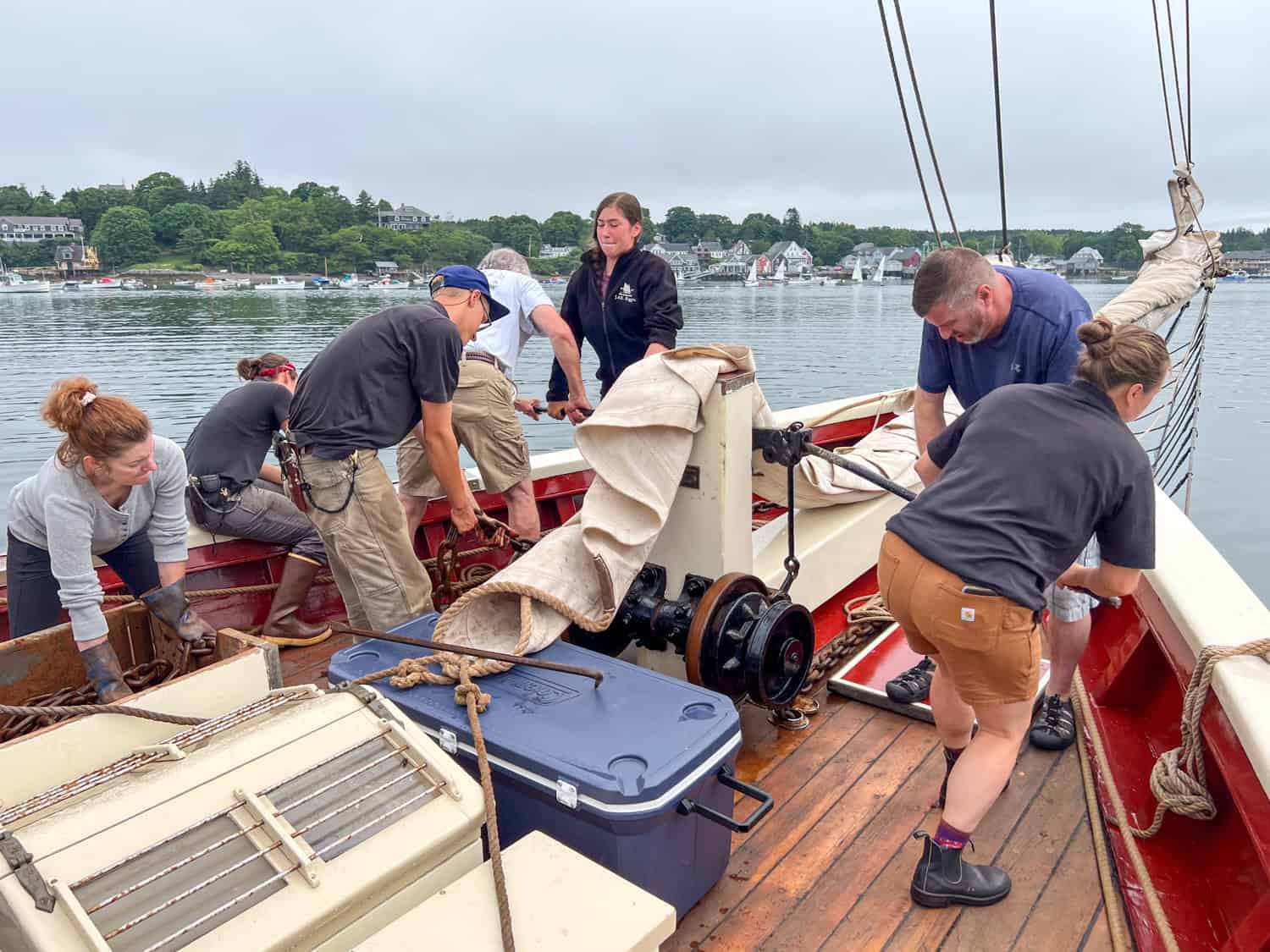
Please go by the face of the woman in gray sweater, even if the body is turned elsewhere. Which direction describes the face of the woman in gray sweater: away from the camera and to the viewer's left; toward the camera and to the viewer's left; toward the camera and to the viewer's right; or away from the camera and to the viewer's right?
toward the camera and to the viewer's right

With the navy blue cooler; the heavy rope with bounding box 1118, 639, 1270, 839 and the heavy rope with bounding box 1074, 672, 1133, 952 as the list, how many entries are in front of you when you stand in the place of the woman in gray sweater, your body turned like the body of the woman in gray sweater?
3

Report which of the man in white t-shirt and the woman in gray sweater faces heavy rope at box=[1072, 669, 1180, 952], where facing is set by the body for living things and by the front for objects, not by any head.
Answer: the woman in gray sweater

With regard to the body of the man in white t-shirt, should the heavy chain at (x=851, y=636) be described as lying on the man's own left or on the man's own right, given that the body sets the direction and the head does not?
on the man's own right

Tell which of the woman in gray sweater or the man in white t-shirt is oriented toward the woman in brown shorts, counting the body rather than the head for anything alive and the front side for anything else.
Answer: the woman in gray sweater

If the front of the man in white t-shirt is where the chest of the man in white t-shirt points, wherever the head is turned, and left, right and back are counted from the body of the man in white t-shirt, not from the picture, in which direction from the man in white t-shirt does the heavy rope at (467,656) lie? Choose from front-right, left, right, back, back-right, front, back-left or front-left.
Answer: back-right

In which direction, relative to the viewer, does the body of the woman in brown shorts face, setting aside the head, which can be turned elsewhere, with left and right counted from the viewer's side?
facing away from the viewer and to the right of the viewer

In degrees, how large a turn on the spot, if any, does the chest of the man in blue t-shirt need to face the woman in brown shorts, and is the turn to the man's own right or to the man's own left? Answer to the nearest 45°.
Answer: approximately 45° to the man's own left

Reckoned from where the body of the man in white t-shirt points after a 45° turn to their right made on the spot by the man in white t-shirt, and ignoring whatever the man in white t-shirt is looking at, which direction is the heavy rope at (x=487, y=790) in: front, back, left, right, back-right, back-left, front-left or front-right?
right

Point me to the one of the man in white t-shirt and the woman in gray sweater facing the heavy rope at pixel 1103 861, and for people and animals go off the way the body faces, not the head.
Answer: the woman in gray sweater
